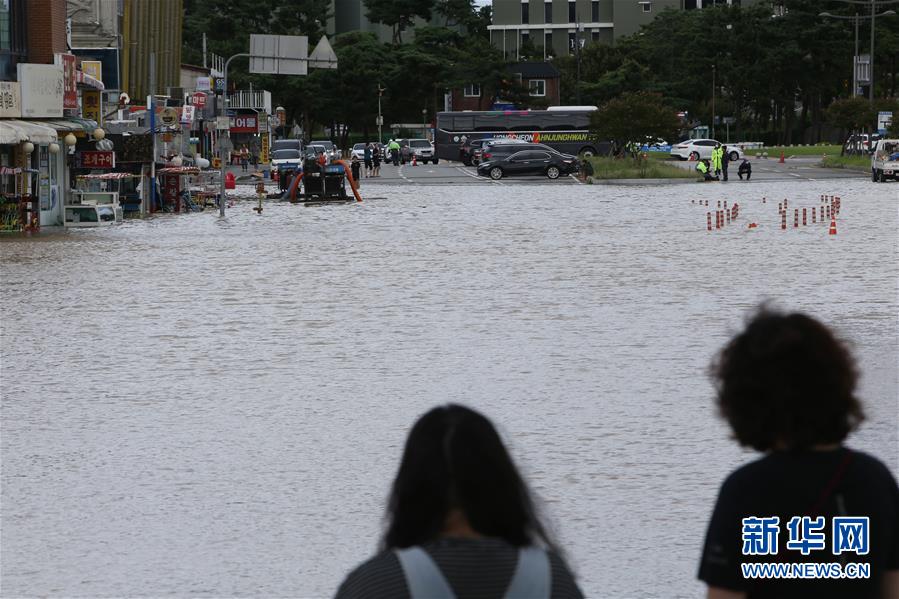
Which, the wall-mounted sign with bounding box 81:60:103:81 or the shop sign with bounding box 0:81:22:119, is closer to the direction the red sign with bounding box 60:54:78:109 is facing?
the shop sign

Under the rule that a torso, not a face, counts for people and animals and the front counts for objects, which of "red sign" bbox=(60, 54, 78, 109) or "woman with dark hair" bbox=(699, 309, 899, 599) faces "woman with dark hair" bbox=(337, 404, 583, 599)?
the red sign

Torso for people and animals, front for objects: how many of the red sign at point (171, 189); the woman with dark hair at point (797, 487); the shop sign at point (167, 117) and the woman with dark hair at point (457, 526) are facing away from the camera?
2

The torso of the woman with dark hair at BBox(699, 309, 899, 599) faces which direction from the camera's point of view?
away from the camera

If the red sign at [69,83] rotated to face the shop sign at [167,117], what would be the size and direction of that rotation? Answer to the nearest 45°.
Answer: approximately 135° to its left

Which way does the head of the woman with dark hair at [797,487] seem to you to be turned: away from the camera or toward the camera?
away from the camera

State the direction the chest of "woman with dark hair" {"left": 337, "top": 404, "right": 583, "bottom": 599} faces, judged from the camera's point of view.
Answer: away from the camera
